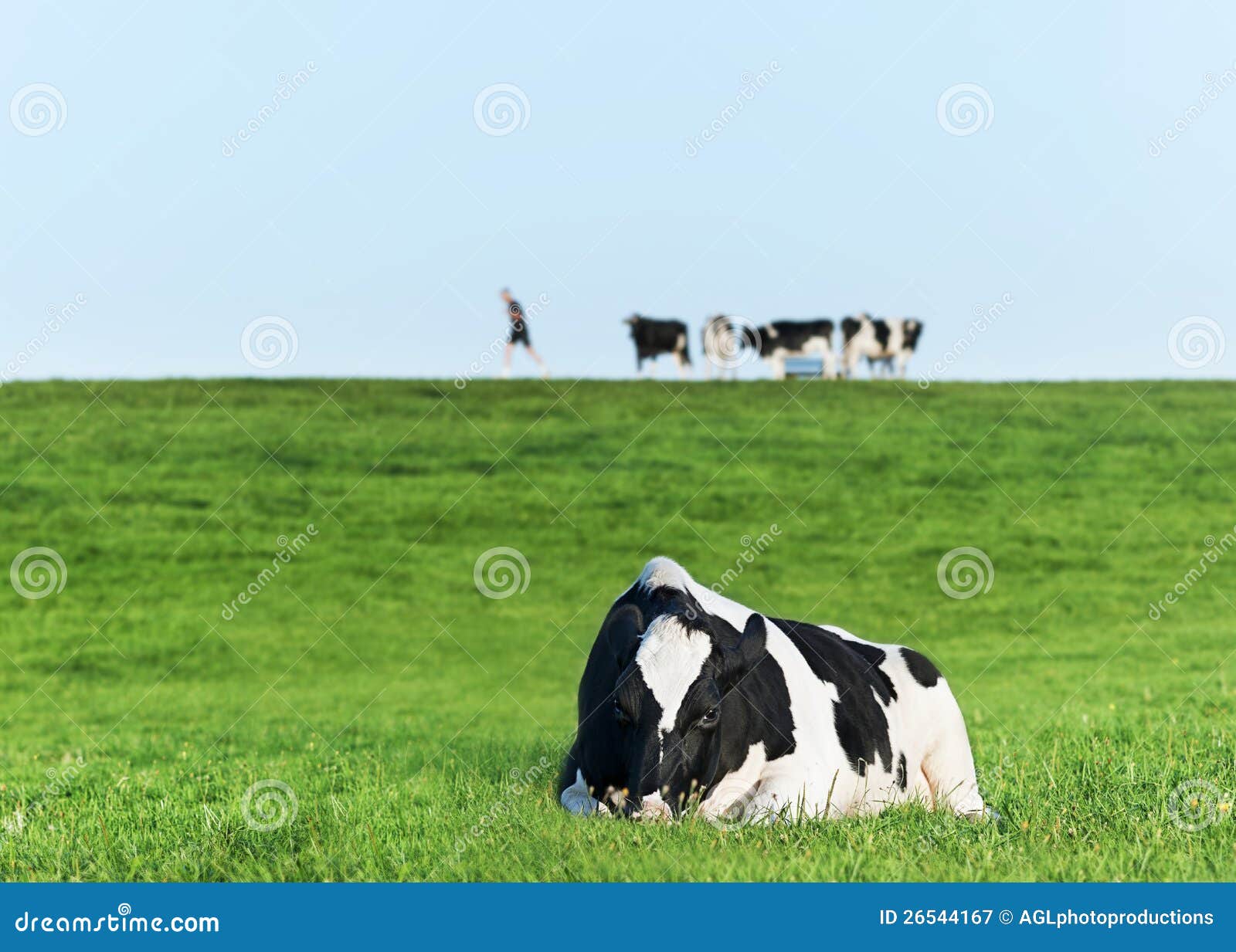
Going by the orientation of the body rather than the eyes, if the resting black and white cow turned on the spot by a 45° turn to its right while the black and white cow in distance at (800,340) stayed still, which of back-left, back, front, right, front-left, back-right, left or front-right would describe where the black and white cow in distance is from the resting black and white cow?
right

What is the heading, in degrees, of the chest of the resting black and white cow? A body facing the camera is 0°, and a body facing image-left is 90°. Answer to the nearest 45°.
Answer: approximately 45°

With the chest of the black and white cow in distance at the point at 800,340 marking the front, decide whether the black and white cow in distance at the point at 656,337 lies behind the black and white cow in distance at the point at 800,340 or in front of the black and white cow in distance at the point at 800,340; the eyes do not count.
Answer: in front

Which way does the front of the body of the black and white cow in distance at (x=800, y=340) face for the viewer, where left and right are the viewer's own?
facing to the left of the viewer

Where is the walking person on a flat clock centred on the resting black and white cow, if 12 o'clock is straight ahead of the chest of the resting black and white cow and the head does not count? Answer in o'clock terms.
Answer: The walking person is roughly at 4 o'clock from the resting black and white cow.

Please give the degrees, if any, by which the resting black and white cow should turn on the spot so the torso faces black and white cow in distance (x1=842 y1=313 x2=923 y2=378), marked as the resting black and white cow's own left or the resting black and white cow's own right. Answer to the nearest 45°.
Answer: approximately 135° to the resting black and white cow's own right
